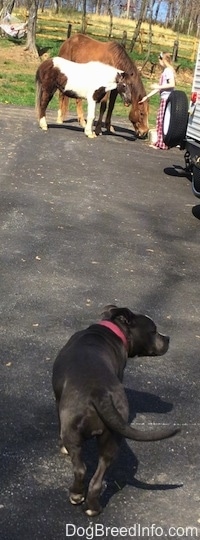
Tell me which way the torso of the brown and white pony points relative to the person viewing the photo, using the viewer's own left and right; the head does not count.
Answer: facing to the right of the viewer

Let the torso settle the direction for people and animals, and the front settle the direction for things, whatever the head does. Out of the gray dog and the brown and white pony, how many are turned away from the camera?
1

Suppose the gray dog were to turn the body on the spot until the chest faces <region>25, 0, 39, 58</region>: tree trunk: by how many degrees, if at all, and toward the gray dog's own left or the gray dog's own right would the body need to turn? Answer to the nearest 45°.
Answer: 0° — it already faces it

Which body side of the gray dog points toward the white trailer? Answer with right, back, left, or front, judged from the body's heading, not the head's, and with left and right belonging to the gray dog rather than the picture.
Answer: front

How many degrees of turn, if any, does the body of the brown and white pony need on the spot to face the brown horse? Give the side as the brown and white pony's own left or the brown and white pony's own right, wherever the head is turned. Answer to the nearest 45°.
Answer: approximately 45° to the brown and white pony's own left

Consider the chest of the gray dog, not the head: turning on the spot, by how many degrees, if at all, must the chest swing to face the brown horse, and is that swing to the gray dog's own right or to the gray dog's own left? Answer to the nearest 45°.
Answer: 0° — it already faces it

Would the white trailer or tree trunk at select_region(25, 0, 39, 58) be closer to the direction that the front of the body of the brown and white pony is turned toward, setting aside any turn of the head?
the white trailer

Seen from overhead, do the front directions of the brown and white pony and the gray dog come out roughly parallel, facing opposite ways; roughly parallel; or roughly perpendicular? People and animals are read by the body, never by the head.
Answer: roughly perpendicular

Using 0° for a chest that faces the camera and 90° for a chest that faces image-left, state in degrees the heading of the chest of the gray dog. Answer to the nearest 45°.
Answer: approximately 180°

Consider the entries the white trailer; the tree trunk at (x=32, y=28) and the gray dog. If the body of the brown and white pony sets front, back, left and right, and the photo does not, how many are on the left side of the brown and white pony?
1

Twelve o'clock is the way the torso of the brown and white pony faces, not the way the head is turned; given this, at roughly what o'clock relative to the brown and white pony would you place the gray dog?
The gray dog is roughly at 3 o'clock from the brown and white pony.

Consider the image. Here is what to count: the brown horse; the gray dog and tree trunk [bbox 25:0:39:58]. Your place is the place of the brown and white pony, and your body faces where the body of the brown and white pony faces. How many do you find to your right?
1
